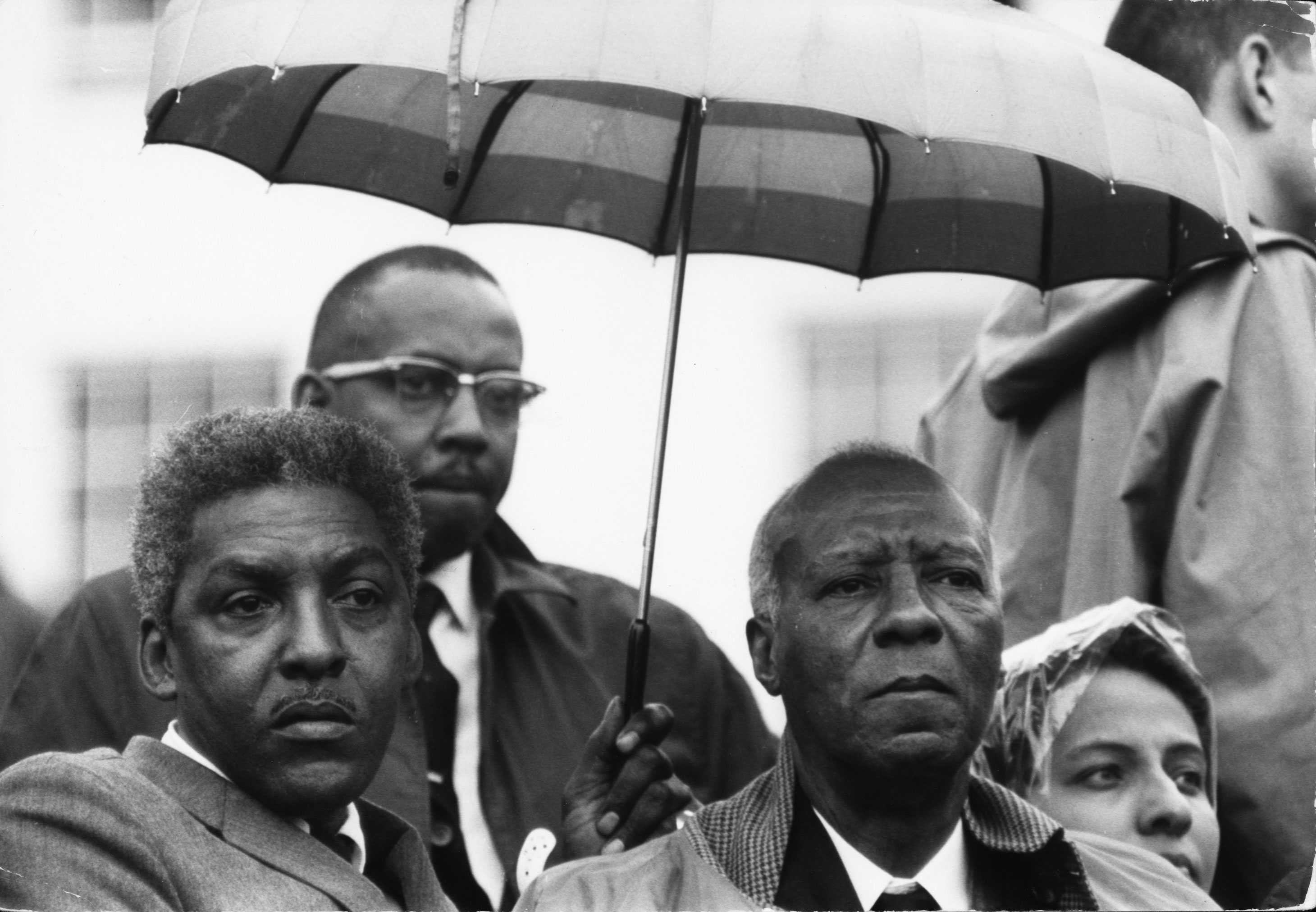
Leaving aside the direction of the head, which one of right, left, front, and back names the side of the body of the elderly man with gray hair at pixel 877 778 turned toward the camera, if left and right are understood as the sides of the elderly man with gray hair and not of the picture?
front

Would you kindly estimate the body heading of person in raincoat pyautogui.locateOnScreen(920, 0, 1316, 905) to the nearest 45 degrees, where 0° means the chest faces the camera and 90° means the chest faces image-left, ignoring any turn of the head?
approximately 225°

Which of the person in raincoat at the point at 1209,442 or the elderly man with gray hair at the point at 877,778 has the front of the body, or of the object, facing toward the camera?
the elderly man with gray hair

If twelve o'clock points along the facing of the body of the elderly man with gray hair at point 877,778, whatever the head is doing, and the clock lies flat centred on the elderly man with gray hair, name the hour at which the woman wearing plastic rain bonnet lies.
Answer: The woman wearing plastic rain bonnet is roughly at 7 o'clock from the elderly man with gray hair.

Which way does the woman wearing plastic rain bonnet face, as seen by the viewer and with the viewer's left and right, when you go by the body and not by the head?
facing the viewer and to the right of the viewer

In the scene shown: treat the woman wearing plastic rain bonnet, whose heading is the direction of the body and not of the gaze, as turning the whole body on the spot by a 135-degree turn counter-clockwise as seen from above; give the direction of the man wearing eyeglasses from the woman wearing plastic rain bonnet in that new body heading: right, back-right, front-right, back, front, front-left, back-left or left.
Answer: left

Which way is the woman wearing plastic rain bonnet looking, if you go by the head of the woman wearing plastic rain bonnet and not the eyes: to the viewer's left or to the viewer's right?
to the viewer's right

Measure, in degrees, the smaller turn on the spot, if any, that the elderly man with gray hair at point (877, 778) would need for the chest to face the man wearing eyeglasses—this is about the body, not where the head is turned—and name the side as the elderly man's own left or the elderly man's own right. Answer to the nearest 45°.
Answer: approximately 135° to the elderly man's own right

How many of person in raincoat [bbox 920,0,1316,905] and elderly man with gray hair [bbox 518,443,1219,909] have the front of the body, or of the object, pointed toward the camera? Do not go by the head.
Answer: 1

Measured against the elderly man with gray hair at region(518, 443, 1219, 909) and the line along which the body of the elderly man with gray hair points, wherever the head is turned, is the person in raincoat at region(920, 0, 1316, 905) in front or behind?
behind
